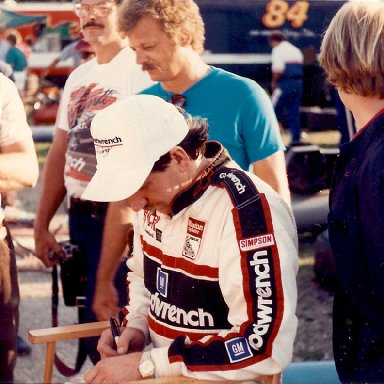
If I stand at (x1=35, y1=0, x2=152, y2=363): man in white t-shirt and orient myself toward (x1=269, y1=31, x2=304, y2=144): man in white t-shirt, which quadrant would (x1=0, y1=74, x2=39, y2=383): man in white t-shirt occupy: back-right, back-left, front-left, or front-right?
back-left
